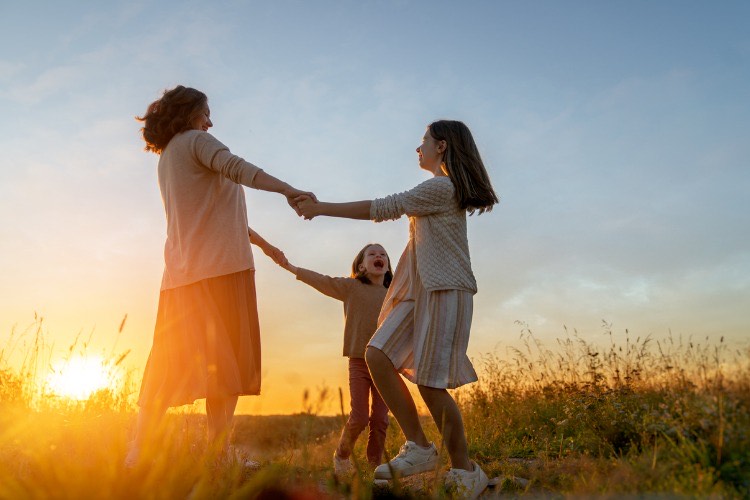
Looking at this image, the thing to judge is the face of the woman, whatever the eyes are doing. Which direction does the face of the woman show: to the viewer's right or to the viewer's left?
to the viewer's right

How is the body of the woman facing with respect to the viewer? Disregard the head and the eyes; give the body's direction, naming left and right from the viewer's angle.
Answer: facing away from the viewer and to the right of the viewer

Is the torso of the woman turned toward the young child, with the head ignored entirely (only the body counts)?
yes
